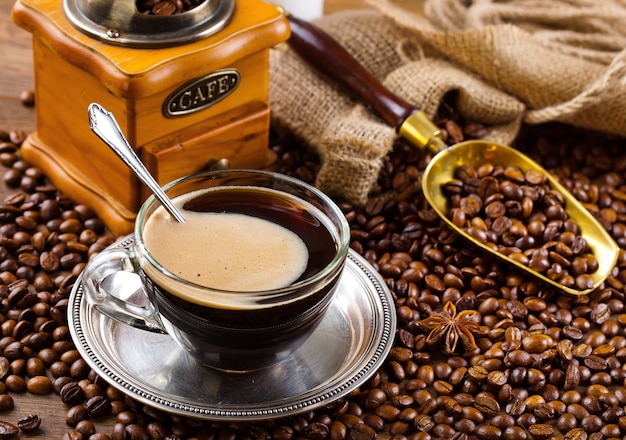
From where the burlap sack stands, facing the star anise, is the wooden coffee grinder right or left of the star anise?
right

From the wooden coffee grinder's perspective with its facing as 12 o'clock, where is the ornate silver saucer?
The ornate silver saucer is roughly at 1 o'clock from the wooden coffee grinder.

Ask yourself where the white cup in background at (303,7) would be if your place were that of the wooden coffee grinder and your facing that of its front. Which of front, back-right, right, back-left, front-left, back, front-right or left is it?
left

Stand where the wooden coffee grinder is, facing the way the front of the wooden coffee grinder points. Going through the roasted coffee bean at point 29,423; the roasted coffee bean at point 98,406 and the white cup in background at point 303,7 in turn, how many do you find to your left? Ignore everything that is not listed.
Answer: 1

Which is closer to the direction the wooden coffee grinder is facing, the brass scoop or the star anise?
the star anise

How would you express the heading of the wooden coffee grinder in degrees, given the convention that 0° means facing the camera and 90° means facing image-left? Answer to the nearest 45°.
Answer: approximately 315°

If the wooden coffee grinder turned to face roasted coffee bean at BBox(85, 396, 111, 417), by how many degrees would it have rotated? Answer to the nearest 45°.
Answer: approximately 45° to its right

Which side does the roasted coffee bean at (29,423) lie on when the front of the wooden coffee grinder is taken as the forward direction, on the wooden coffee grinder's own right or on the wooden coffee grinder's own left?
on the wooden coffee grinder's own right

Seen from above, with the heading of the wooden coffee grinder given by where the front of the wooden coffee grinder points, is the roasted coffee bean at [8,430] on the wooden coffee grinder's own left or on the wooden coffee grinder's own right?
on the wooden coffee grinder's own right
